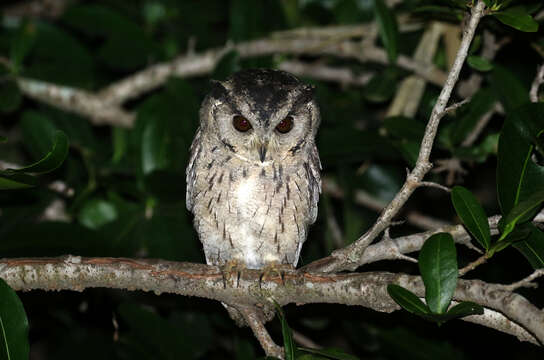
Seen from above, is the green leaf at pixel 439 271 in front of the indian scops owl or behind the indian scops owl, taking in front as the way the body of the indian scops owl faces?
in front

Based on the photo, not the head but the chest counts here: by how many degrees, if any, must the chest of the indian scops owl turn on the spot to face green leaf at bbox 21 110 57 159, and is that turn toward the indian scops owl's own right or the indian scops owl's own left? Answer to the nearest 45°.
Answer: approximately 135° to the indian scops owl's own right

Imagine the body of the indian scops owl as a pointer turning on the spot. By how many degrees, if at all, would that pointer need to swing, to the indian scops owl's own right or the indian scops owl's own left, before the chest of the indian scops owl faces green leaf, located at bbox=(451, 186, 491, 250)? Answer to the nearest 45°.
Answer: approximately 45° to the indian scops owl's own left

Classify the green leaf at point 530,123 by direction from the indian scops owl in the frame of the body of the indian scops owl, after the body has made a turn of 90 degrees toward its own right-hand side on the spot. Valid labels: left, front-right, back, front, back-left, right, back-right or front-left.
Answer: back-left

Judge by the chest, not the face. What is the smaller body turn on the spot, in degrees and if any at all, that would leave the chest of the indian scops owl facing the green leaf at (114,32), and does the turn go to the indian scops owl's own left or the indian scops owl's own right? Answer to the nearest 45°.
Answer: approximately 135° to the indian scops owl's own right

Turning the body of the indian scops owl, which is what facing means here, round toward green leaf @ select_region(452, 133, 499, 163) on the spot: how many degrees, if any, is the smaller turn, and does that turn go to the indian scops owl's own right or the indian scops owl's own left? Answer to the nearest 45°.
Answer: approximately 90° to the indian scops owl's own left

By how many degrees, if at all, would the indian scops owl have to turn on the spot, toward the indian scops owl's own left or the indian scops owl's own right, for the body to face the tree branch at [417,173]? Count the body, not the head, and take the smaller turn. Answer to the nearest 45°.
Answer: approximately 45° to the indian scops owl's own left

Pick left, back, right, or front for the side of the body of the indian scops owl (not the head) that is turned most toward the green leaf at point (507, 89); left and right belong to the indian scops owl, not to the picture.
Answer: left

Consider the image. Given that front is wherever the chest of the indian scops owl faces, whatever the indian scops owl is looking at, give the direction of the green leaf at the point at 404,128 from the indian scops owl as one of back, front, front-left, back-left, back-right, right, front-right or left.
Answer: left

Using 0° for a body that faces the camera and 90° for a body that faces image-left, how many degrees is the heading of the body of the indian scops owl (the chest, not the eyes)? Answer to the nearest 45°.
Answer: approximately 0°

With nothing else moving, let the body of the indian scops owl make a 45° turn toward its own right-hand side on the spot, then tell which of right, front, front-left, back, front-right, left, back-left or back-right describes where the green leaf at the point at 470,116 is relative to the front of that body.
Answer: back-left

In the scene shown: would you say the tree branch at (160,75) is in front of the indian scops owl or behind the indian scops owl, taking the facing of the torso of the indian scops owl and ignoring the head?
behind
